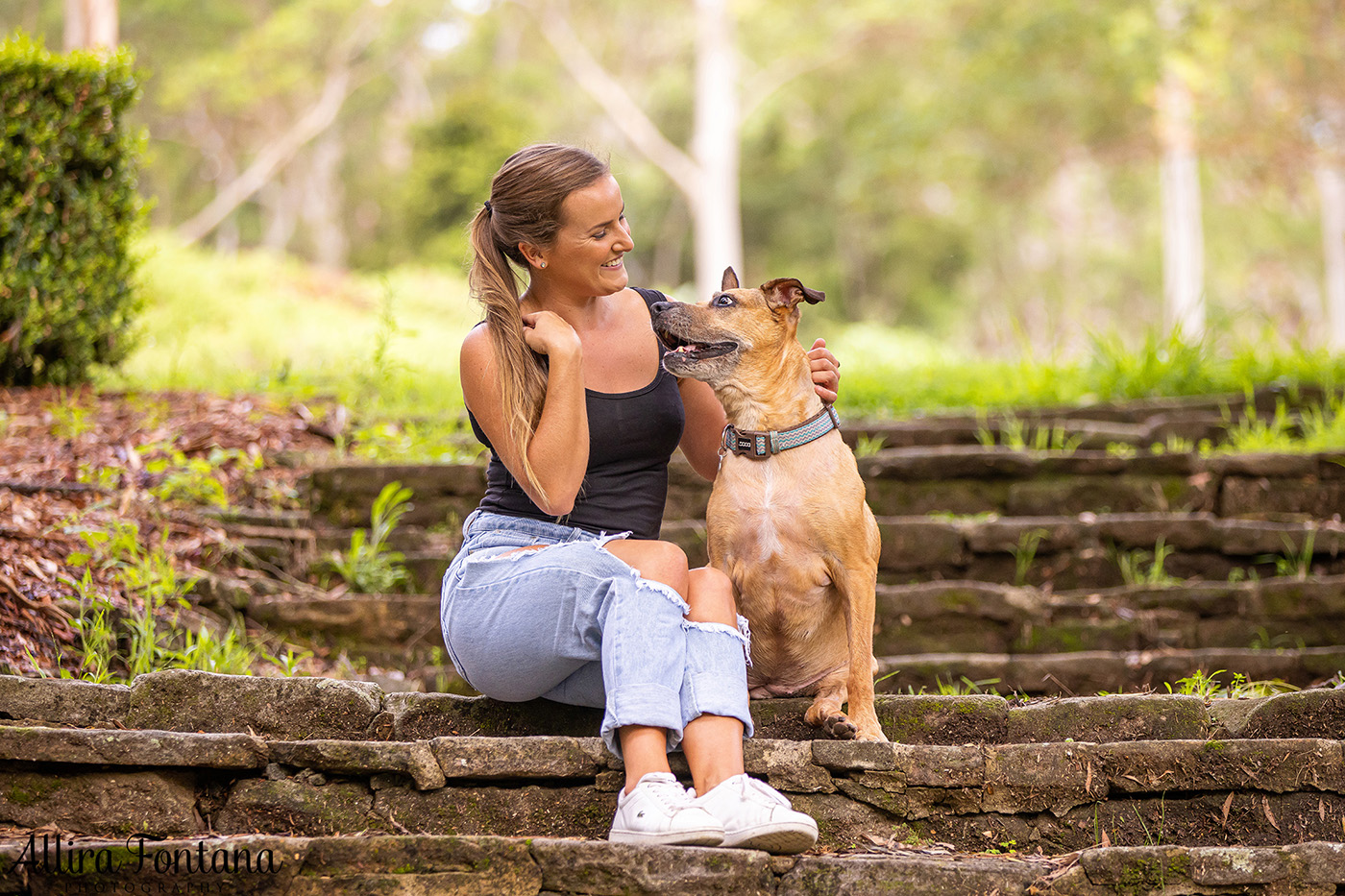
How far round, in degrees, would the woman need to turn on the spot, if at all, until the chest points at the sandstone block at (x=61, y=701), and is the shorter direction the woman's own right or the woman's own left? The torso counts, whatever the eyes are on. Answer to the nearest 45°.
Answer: approximately 135° to the woman's own right

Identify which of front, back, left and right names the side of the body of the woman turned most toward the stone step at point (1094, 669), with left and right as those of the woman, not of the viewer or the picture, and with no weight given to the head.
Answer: left

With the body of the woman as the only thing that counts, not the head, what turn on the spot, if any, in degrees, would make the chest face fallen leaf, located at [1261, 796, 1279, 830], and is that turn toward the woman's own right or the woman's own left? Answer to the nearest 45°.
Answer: approximately 45° to the woman's own left

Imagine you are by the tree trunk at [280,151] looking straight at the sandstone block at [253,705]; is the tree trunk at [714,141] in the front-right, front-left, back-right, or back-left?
front-left

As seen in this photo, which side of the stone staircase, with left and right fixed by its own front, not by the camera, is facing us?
front

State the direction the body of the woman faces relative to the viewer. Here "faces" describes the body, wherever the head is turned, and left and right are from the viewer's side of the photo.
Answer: facing the viewer and to the right of the viewer

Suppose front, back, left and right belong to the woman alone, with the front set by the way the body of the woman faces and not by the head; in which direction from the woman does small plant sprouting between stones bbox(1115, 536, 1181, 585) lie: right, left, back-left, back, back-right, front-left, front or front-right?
left

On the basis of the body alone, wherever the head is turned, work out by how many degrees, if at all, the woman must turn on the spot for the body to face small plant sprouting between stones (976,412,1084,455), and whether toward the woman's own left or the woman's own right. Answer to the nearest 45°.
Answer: approximately 90° to the woman's own left

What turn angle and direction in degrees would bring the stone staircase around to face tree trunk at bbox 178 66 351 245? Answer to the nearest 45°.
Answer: approximately 180°

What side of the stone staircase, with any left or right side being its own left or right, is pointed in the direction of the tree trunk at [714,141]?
back
